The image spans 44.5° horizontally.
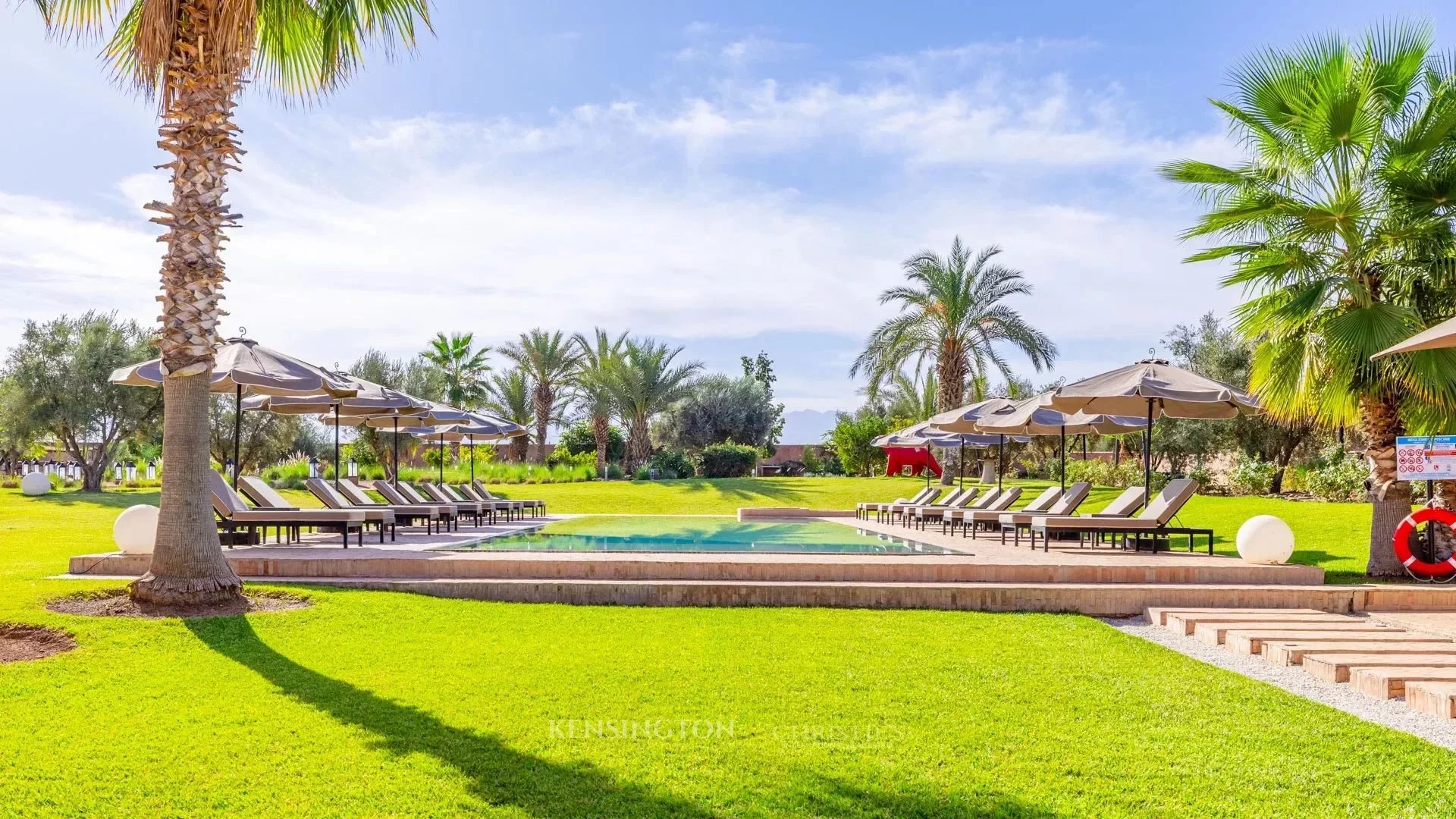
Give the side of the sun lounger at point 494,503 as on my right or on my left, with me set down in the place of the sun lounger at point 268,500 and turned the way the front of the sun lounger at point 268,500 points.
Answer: on my left

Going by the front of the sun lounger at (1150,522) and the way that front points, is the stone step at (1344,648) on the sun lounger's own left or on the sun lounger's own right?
on the sun lounger's own left

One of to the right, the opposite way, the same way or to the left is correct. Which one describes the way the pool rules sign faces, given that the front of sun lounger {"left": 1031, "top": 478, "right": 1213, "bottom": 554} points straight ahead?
to the left

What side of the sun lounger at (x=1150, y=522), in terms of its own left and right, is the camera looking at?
left

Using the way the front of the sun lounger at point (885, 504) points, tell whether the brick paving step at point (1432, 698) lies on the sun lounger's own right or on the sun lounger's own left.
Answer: on the sun lounger's own left

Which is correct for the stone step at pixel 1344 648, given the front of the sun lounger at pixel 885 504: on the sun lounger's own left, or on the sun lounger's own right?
on the sun lounger's own left

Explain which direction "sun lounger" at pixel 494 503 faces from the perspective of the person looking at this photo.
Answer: facing to the right of the viewer

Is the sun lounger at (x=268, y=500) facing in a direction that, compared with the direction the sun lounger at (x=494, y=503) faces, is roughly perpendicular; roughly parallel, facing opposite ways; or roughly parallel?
roughly parallel

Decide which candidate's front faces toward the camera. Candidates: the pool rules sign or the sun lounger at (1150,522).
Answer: the pool rules sign

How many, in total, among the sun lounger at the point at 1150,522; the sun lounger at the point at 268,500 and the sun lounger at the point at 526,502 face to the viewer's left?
1

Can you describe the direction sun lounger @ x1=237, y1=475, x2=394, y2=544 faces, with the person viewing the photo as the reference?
facing to the right of the viewer

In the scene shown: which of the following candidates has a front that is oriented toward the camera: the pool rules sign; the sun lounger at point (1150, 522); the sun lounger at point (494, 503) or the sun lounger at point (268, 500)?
the pool rules sign

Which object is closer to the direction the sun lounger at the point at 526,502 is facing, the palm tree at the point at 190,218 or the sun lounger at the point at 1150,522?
the sun lounger

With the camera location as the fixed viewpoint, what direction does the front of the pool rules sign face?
facing the viewer

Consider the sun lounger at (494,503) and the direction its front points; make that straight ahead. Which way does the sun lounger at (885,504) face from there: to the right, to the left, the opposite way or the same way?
the opposite way

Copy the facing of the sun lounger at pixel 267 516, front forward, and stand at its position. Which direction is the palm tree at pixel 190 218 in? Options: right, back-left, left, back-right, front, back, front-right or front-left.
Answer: right

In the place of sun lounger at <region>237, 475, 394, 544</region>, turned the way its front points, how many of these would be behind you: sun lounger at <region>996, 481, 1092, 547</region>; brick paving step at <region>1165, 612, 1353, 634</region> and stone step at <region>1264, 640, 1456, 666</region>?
0

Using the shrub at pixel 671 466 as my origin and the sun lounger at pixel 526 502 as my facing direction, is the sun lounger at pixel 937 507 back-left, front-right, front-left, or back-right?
front-left

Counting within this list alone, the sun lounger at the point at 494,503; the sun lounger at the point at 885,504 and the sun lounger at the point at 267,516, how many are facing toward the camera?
0
